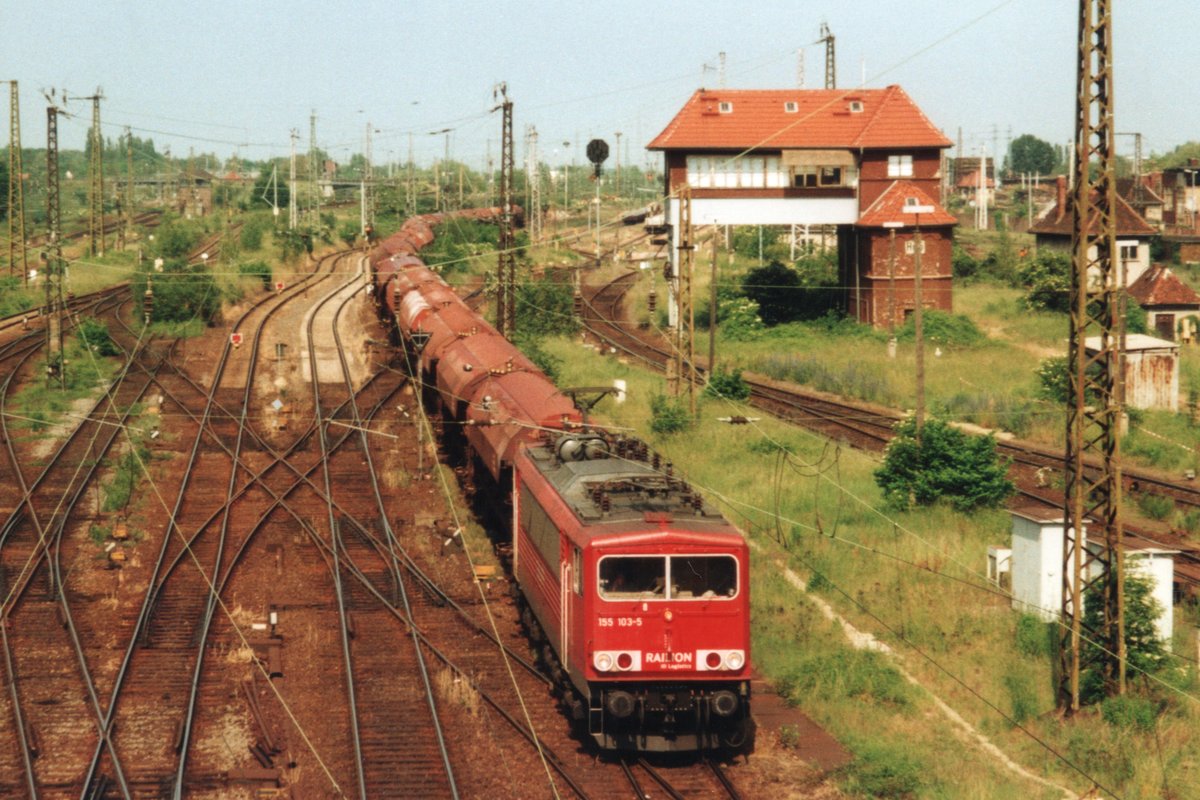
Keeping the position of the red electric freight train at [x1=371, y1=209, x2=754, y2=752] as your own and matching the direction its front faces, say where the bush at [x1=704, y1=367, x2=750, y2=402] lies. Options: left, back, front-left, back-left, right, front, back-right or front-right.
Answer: back

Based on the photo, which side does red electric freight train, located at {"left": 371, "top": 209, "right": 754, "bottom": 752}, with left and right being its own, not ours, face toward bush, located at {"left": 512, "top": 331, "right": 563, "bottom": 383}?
back

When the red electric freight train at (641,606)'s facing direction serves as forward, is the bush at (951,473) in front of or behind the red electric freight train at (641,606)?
behind

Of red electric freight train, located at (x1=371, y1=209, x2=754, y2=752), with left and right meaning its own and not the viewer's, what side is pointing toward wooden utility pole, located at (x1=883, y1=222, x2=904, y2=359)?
back

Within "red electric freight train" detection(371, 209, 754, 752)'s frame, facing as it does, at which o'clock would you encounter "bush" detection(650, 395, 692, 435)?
The bush is roughly at 6 o'clock from the red electric freight train.

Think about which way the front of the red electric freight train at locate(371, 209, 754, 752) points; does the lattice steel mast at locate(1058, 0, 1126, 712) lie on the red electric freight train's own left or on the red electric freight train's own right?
on the red electric freight train's own left

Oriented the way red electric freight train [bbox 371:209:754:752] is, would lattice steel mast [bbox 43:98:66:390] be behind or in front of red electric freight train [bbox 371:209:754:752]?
behind

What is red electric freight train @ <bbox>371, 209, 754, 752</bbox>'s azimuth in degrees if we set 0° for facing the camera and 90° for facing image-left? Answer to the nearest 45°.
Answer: approximately 0°

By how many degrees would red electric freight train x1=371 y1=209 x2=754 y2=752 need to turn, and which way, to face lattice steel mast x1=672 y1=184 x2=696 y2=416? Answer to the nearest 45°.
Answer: approximately 180°
